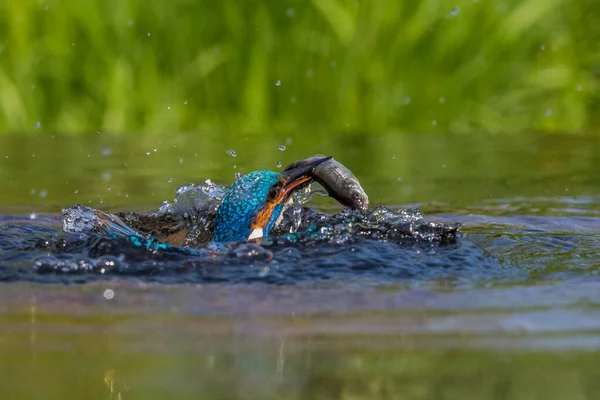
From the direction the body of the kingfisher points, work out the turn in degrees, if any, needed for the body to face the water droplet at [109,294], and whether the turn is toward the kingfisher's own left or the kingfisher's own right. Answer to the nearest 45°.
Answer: approximately 135° to the kingfisher's own right

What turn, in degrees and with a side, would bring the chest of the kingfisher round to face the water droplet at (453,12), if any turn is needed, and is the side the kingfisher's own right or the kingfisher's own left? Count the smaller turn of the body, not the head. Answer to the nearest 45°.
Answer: approximately 45° to the kingfisher's own left

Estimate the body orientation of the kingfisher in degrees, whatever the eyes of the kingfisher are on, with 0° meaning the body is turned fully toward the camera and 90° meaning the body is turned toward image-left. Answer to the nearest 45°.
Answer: approximately 270°
